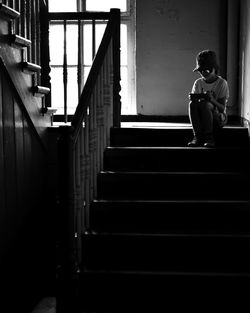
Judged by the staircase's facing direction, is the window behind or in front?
behind

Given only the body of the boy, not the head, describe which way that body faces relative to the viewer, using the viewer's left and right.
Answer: facing the viewer and to the left of the viewer

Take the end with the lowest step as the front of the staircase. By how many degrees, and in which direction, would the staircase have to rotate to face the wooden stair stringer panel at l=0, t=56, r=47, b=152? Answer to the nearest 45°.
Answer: approximately 90° to its right

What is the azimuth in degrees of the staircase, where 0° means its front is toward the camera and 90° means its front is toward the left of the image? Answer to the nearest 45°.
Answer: approximately 0°

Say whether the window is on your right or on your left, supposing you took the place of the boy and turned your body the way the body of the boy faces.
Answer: on your right

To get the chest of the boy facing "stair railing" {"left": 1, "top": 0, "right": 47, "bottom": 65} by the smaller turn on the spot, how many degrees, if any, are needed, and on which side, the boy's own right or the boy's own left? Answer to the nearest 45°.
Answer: approximately 45° to the boy's own right

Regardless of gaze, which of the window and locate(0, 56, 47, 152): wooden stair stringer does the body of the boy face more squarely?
the wooden stair stringer

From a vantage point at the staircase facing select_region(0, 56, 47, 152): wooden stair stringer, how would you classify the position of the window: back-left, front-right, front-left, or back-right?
front-right
